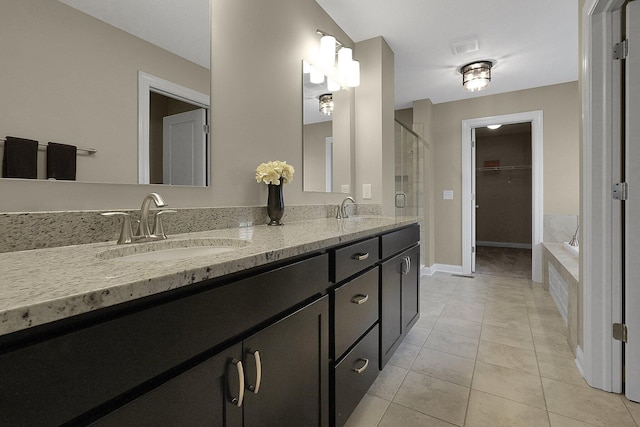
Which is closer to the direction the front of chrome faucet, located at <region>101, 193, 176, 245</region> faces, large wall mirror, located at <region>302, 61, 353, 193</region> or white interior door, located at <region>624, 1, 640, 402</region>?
the white interior door

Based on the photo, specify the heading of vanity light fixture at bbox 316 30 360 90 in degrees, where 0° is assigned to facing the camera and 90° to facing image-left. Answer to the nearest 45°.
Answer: approximately 315°

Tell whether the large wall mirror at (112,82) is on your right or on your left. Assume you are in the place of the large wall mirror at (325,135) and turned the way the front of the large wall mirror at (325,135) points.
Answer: on your right

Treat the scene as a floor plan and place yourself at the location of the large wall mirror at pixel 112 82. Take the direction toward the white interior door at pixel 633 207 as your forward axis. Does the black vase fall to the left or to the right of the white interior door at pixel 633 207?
left

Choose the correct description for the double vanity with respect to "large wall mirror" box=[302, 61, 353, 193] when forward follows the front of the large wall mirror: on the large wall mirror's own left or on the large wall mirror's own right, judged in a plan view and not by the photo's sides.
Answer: on the large wall mirror's own right
